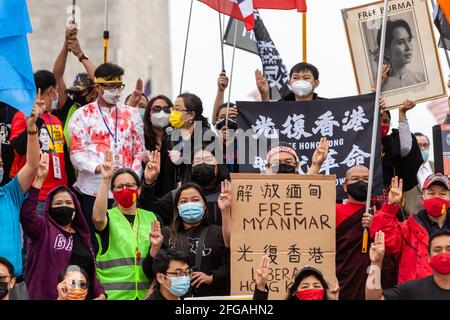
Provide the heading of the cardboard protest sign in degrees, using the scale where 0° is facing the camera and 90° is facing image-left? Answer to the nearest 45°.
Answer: approximately 0°

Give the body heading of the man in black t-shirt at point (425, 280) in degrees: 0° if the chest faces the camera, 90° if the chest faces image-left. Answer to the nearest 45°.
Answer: approximately 0°

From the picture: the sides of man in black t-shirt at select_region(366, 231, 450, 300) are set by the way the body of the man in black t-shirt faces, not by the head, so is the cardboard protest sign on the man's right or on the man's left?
on the man's right

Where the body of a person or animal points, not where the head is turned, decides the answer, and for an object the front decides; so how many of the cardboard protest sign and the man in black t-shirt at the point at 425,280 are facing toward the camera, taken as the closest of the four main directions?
2
